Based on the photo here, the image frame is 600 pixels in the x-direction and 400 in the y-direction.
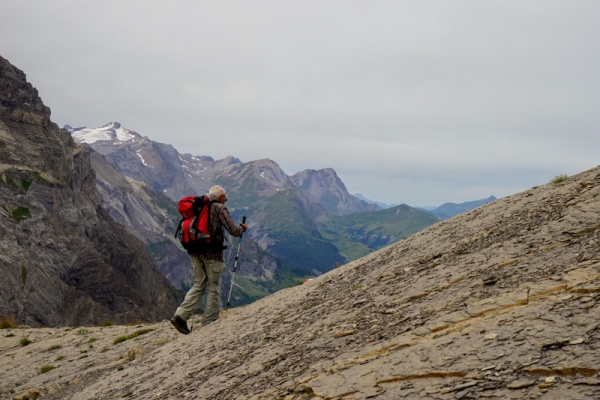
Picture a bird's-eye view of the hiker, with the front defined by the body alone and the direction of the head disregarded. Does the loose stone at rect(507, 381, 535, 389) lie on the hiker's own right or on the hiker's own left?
on the hiker's own right

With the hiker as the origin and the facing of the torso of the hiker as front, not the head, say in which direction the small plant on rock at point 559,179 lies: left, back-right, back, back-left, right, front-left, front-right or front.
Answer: front-right

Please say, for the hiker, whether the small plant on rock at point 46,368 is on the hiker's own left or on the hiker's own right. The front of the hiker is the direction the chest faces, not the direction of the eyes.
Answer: on the hiker's own left

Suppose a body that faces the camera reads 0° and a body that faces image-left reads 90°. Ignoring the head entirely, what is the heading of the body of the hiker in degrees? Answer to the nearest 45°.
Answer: approximately 225°

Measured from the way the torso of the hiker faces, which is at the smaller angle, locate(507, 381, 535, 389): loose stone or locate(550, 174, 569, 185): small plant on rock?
the small plant on rock

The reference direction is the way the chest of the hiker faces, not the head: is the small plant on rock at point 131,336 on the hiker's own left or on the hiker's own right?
on the hiker's own left

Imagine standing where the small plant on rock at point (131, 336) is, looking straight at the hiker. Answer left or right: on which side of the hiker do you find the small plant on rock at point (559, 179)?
left
